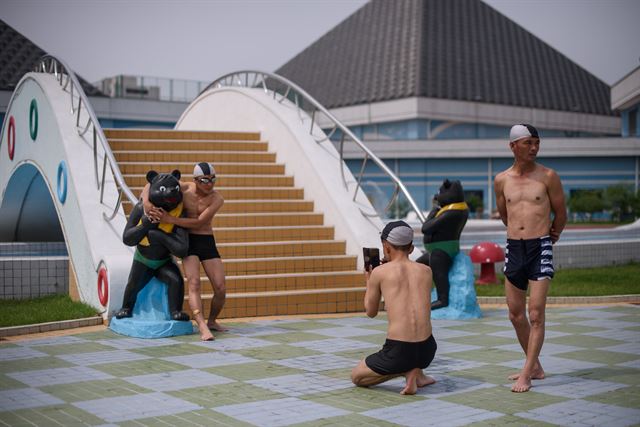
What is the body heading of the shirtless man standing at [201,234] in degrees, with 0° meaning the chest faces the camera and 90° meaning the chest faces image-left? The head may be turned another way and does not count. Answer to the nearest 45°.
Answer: approximately 0°

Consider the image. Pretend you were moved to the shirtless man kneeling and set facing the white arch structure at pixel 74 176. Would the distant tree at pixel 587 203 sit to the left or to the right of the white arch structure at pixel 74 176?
right

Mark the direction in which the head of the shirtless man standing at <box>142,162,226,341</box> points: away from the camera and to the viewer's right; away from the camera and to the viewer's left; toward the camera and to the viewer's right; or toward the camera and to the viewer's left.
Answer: toward the camera and to the viewer's right

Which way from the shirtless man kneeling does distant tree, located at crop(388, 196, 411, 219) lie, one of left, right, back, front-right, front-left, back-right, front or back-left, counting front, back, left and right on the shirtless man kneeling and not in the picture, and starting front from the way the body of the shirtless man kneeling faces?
front-right

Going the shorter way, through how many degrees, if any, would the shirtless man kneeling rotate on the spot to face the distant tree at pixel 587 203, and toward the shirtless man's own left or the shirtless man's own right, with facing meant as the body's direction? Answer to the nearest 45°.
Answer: approximately 45° to the shirtless man's own right

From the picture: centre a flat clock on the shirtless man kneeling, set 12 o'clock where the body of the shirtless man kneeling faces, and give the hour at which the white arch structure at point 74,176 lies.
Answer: The white arch structure is roughly at 12 o'clock from the shirtless man kneeling.

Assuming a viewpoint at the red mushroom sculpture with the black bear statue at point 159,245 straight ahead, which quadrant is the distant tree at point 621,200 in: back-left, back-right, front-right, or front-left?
back-right

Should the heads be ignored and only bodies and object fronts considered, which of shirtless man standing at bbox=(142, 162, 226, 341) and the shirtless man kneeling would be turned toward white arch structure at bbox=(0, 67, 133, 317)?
the shirtless man kneeling

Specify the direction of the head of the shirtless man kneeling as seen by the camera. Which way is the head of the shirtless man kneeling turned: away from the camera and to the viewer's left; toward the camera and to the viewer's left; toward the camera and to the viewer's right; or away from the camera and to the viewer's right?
away from the camera and to the viewer's left

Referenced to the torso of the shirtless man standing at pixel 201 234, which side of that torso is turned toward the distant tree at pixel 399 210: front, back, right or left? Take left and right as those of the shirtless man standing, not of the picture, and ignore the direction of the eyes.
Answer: back

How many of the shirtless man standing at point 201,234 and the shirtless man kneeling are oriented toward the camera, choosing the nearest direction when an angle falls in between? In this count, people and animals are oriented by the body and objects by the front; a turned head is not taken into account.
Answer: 1

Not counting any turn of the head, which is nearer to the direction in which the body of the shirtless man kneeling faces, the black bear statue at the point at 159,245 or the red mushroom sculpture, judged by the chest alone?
the black bear statue

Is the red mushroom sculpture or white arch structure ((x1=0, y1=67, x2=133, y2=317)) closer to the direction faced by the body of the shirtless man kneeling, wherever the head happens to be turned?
the white arch structure

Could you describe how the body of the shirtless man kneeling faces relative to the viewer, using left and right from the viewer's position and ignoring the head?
facing away from the viewer and to the left of the viewer
